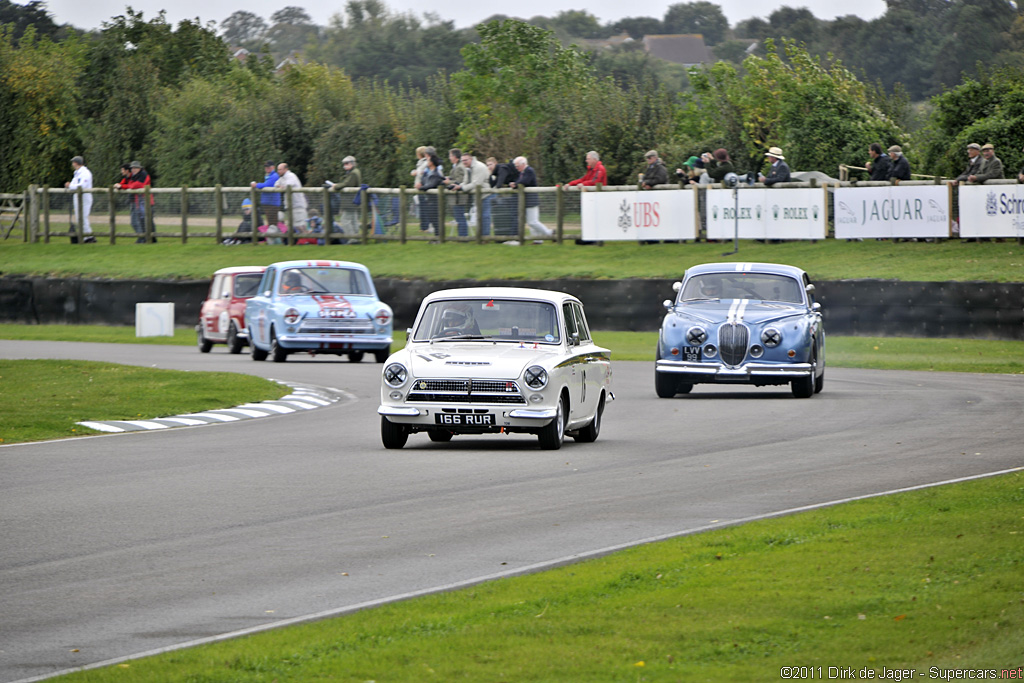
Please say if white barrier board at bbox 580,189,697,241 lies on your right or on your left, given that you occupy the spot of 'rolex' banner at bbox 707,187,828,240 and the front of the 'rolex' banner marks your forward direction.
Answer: on your right

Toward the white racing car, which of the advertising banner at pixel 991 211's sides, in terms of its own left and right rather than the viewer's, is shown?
front

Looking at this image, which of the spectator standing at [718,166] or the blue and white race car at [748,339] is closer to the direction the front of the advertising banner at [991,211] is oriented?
the blue and white race car

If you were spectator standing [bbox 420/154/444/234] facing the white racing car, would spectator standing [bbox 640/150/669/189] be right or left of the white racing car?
left

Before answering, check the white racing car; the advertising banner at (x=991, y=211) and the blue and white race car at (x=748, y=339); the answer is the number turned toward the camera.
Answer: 3

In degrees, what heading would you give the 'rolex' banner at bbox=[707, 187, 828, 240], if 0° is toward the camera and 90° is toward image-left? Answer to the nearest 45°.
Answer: approximately 0°

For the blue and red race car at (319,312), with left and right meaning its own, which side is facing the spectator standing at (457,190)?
back
